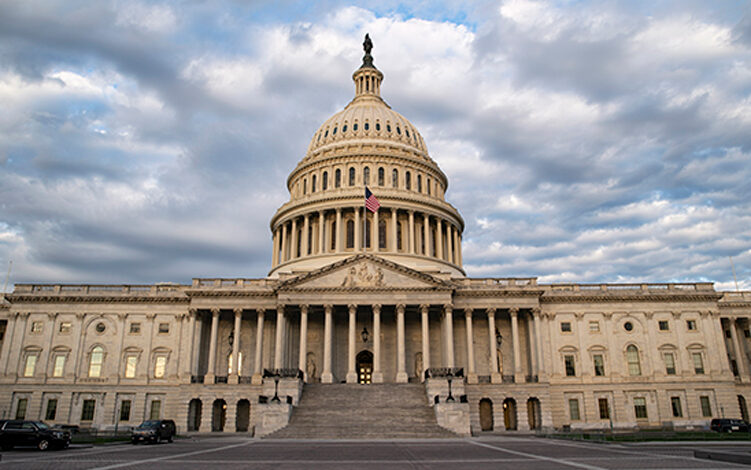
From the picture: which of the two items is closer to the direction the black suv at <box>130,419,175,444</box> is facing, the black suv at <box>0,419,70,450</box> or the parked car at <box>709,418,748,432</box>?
the black suv

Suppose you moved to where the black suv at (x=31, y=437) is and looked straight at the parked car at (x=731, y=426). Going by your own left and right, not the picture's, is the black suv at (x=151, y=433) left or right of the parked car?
left

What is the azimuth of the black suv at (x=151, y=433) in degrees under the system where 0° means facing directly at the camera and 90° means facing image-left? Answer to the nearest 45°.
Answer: approximately 45°

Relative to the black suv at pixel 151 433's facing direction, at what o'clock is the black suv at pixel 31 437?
the black suv at pixel 31 437 is roughly at 12 o'clock from the black suv at pixel 151 433.

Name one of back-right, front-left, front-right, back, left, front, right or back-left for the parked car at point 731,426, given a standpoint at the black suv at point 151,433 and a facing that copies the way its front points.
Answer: back-left
